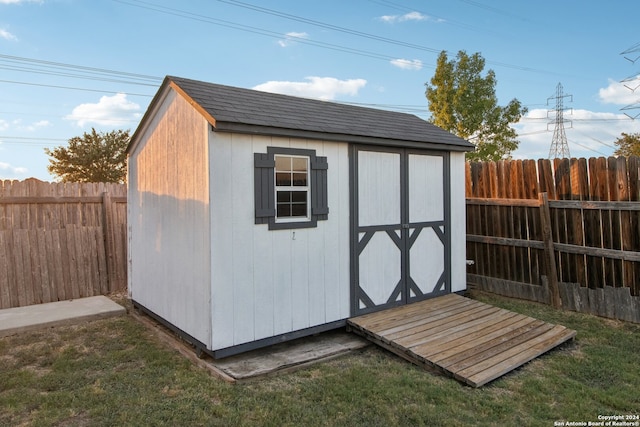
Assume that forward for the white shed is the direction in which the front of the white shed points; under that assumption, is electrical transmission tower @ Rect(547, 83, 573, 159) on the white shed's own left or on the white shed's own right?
on the white shed's own left

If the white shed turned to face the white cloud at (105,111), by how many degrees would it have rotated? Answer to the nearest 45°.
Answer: approximately 180°

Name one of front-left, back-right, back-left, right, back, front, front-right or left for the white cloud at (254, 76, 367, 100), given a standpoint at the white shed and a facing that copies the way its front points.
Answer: back-left

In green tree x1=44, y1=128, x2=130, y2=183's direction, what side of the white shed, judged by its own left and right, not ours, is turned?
back

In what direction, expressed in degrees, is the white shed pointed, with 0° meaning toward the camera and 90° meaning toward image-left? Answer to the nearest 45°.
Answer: approximately 315°

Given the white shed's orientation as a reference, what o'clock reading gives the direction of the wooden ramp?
The wooden ramp is roughly at 11 o'clock from the white shed.

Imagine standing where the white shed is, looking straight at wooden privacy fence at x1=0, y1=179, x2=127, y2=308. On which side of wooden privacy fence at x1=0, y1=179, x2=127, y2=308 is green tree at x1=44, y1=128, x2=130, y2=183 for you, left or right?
right

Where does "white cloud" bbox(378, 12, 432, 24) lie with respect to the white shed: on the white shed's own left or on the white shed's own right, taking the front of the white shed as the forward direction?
on the white shed's own left

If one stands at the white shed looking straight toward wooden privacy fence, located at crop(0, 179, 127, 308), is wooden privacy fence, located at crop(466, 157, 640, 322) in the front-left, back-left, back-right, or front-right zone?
back-right

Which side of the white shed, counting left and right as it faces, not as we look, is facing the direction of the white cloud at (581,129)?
left

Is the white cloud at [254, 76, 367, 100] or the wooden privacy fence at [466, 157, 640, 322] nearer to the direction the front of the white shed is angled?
the wooden privacy fence
